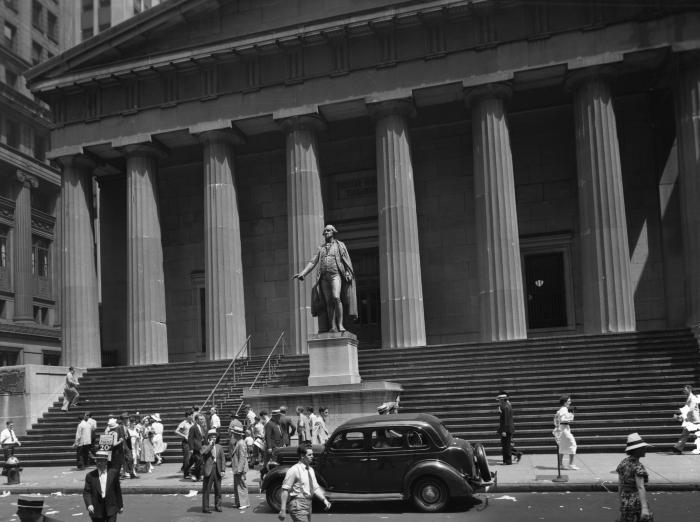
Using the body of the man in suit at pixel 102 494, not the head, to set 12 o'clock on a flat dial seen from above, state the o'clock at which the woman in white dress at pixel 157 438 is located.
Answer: The woman in white dress is roughly at 6 o'clock from the man in suit.

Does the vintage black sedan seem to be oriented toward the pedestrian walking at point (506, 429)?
no

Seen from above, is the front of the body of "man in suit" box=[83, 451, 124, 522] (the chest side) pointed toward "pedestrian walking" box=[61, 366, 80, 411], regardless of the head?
no

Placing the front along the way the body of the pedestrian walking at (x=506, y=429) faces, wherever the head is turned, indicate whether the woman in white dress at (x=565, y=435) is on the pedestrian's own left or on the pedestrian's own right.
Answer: on the pedestrian's own left

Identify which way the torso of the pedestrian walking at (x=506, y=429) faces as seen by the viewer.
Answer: to the viewer's left

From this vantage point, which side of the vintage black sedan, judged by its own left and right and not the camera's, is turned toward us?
left

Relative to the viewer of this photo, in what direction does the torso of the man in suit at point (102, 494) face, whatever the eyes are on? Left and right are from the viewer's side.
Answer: facing the viewer

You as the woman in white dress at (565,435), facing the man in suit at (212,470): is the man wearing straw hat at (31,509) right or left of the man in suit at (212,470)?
left

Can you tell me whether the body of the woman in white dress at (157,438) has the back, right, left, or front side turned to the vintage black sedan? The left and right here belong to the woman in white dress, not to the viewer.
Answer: left

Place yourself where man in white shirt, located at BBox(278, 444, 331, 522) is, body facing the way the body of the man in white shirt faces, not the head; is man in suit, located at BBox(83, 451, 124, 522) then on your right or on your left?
on your right

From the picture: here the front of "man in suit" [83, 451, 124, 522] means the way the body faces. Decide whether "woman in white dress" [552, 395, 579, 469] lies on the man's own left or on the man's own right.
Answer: on the man's own left

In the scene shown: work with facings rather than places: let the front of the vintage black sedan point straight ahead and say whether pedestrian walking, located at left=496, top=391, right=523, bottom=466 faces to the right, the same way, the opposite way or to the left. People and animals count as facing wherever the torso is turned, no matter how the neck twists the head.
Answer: the same way

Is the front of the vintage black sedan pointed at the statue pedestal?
no

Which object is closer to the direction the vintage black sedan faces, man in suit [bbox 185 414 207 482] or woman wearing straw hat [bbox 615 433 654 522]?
the man in suit

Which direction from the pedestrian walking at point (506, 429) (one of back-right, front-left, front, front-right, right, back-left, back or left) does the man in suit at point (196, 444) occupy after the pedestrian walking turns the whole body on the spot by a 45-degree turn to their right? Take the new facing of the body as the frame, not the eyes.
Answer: front-left
